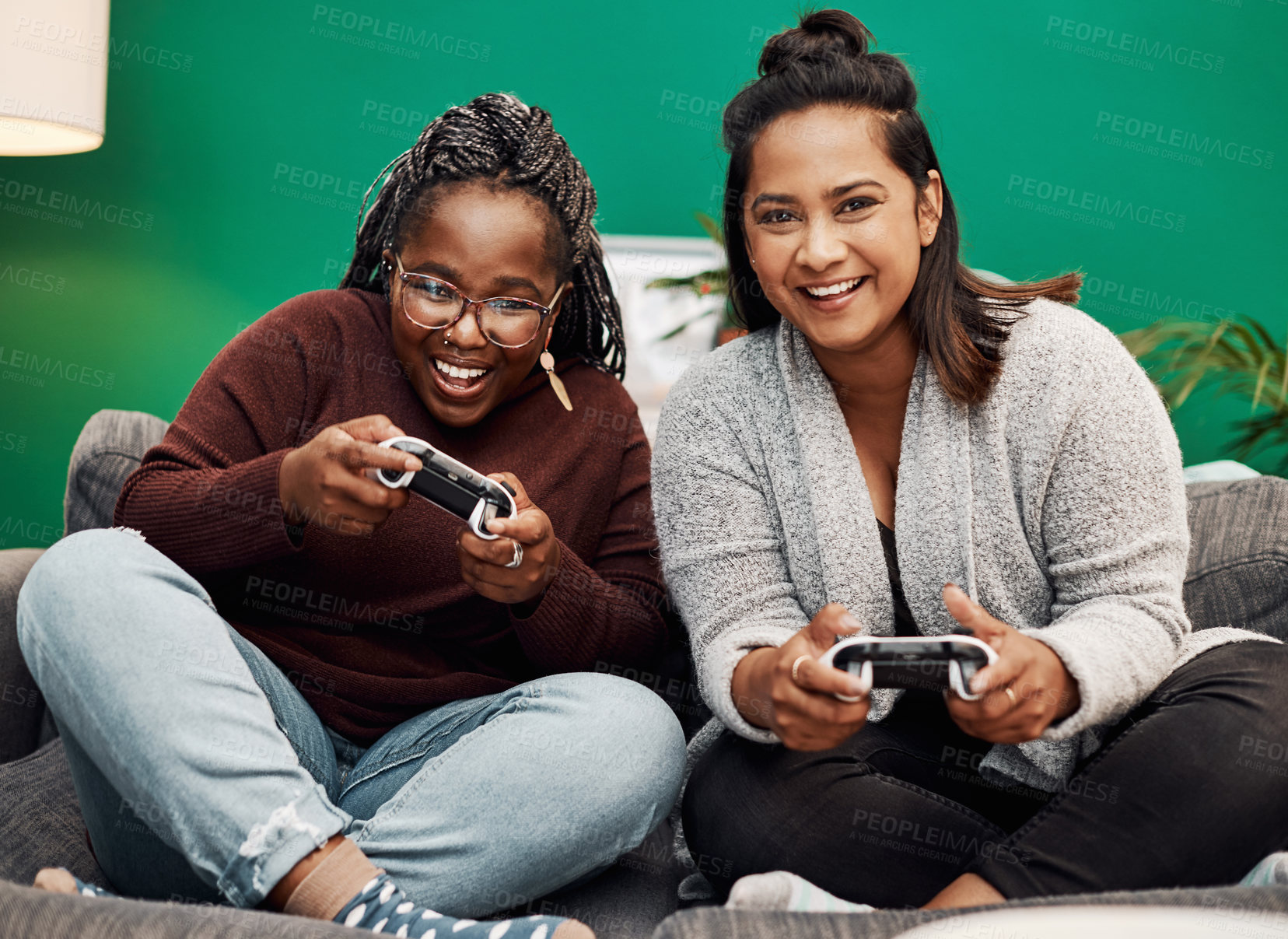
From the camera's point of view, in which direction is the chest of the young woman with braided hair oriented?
toward the camera

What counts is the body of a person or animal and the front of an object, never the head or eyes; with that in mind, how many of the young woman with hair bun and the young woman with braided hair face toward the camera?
2

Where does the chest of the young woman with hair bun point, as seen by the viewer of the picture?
toward the camera

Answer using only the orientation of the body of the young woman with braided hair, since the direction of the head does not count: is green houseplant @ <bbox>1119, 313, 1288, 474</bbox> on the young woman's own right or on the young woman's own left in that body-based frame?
on the young woman's own left

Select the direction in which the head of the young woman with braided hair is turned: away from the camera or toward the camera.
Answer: toward the camera

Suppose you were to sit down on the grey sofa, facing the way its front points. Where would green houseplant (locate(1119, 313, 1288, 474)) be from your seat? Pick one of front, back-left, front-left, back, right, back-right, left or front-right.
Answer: back-left
